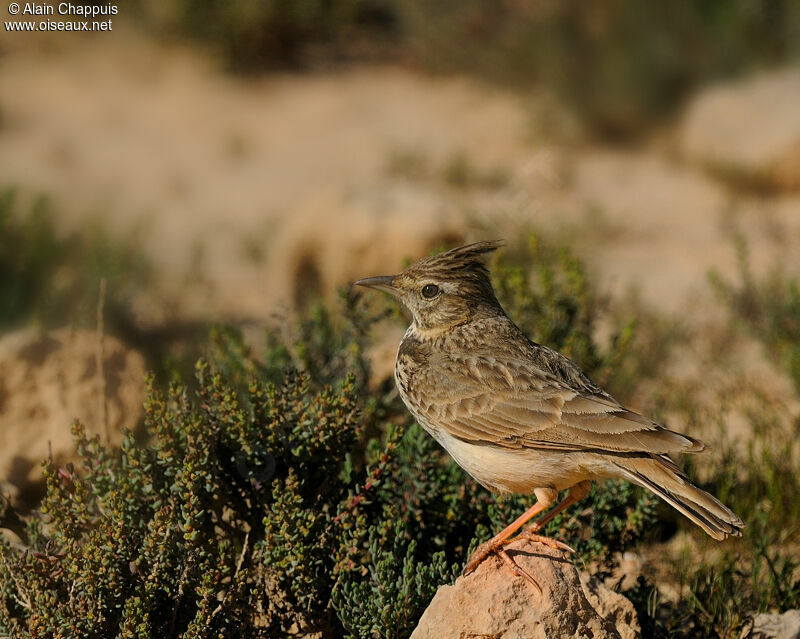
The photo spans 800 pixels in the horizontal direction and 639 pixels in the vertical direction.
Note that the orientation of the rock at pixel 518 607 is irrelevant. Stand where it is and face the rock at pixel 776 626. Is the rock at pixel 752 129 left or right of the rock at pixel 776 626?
left

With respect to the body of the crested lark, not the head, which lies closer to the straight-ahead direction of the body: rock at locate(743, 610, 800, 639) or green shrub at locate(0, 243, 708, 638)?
the green shrub

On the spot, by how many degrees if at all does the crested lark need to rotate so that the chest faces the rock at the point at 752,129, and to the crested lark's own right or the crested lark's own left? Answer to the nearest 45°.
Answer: approximately 90° to the crested lark's own right

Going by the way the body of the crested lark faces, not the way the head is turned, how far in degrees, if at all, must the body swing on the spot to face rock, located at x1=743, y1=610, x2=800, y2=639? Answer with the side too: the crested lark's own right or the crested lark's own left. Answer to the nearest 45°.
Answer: approximately 180°

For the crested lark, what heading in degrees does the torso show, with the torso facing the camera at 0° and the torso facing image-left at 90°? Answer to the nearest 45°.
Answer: approximately 90°

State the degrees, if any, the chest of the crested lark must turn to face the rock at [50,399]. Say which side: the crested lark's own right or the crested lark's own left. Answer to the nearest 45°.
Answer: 0° — it already faces it

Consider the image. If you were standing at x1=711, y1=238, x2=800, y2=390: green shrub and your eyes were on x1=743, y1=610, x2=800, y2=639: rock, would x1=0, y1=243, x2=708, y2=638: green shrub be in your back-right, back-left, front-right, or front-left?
front-right

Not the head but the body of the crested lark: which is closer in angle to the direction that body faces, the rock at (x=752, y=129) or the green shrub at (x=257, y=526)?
the green shrub

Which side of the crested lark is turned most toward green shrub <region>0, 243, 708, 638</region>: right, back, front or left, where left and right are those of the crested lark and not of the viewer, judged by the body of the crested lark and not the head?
front
